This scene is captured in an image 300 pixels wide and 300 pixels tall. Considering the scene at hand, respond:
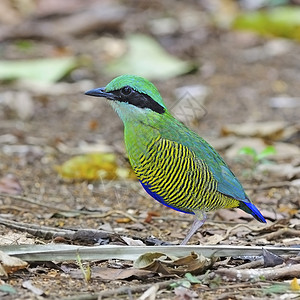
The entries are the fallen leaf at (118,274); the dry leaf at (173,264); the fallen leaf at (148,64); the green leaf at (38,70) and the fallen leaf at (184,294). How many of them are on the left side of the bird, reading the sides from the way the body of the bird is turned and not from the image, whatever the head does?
3

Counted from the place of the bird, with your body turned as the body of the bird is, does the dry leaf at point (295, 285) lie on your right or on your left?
on your left

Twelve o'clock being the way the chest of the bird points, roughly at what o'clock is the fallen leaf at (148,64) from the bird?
The fallen leaf is roughly at 3 o'clock from the bird.

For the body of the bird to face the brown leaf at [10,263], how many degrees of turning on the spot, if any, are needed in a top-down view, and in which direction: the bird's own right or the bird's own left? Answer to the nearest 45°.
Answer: approximately 45° to the bird's own left

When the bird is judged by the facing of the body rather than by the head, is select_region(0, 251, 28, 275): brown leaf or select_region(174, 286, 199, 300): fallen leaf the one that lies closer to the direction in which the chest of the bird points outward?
the brown leaf

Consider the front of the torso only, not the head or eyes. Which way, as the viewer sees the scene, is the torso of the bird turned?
to the viewer's left

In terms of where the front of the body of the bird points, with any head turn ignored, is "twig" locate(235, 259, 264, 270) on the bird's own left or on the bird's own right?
on the bird's own left

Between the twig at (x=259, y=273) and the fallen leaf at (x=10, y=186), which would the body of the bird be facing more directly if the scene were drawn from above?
the fallen leaf

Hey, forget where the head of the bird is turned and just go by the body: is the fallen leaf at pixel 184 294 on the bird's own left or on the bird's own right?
on the bird's own left

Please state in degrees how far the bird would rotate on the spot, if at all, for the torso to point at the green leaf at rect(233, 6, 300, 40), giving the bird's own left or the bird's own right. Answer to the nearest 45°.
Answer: approximately 90° to the bird's own right

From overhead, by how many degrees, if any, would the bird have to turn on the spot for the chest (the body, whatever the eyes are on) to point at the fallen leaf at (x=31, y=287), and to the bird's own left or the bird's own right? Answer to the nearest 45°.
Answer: approximately 45° to the bird's own left
